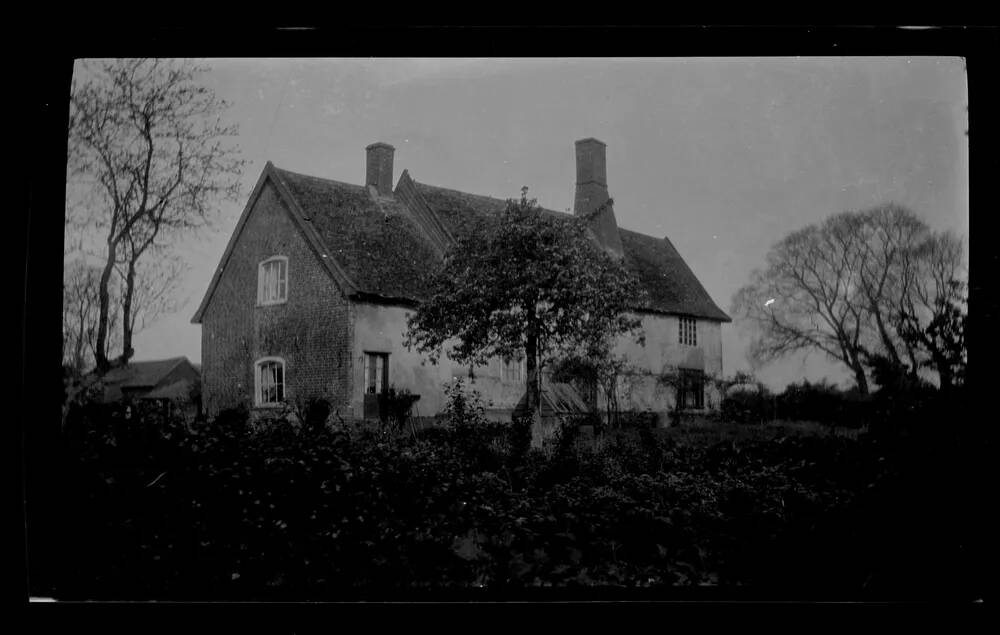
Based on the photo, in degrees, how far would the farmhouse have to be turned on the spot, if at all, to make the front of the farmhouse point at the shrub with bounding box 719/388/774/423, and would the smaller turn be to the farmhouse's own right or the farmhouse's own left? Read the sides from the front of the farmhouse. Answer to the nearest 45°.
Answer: approximately 45° to the farmhouse's own left

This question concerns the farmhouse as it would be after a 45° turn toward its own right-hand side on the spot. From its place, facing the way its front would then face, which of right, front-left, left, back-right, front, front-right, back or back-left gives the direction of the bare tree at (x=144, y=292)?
right

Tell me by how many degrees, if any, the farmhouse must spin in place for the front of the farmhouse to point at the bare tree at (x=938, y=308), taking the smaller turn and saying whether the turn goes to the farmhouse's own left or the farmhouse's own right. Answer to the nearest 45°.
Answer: approximately 45° to the farmhouse's own left

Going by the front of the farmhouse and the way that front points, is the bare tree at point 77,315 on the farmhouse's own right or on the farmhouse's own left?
on the farmhouse's own right

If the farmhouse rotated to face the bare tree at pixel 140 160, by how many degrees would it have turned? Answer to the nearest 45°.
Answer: approximately 135° to its right

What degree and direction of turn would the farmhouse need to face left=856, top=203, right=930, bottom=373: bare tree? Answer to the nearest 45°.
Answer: approximately 45° to its left

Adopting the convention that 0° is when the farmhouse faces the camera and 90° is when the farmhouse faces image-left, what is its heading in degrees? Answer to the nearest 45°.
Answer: approximately 315°
